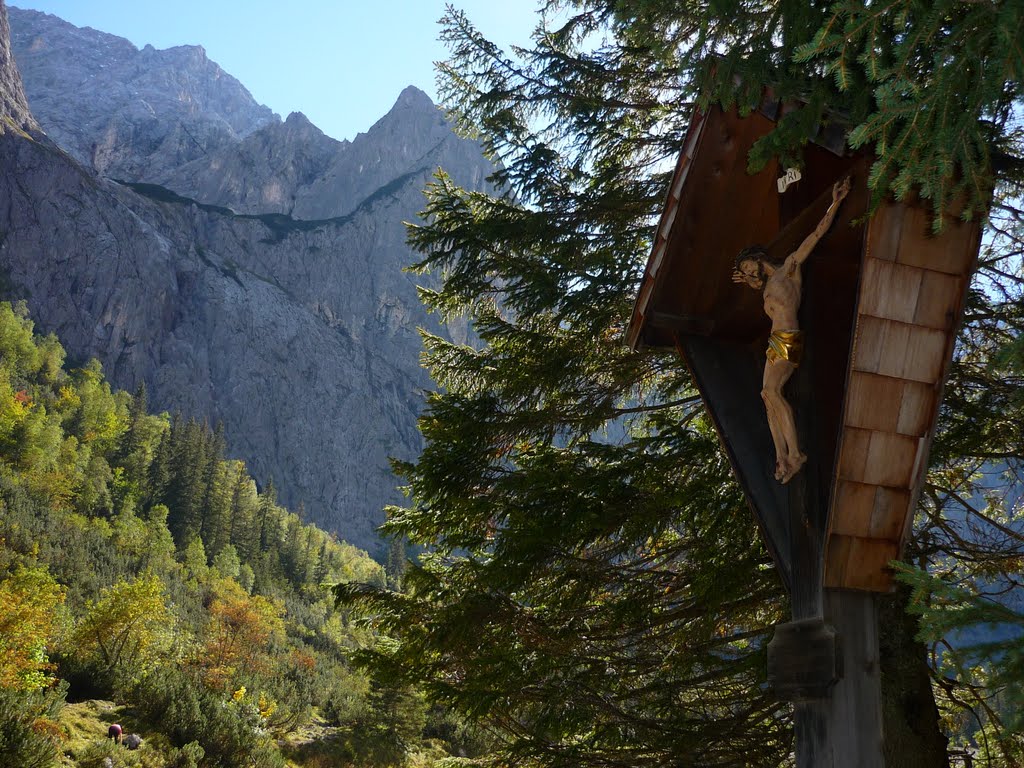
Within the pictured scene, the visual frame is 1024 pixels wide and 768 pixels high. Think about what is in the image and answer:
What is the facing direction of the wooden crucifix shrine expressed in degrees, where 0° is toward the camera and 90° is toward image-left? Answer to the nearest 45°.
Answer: approximately 45°
